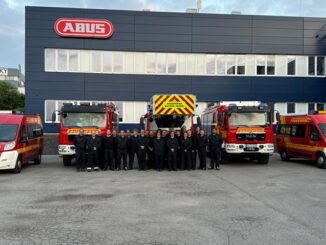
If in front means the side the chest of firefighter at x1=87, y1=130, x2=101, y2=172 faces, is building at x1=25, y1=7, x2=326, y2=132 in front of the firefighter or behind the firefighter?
behind

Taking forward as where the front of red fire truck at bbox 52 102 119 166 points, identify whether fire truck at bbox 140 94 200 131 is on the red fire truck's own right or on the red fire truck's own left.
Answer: on the red fire truck's own left

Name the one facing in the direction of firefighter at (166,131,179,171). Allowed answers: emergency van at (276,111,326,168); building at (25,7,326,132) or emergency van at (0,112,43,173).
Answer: the building

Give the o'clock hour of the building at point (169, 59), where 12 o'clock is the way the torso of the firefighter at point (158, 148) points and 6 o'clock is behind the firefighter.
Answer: The building is roughly at 6 o'clock from the firefighter.

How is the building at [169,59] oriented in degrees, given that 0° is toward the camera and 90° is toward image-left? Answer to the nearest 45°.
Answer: approximately 0°

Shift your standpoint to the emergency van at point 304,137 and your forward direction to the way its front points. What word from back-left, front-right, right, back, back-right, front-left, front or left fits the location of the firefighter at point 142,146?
right

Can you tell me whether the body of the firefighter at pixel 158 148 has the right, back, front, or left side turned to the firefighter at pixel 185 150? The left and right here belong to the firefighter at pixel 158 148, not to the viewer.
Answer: left

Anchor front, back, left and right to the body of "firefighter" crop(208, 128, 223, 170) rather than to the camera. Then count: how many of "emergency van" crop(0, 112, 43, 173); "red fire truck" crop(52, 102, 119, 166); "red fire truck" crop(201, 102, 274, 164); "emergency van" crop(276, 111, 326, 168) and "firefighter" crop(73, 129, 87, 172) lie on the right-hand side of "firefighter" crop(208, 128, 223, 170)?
3

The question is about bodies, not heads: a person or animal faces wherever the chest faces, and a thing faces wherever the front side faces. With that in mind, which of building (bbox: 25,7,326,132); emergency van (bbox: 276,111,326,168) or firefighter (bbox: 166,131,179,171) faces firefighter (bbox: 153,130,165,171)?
the building

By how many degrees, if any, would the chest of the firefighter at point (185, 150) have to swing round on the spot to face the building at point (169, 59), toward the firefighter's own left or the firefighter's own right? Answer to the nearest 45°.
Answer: approximately 180°

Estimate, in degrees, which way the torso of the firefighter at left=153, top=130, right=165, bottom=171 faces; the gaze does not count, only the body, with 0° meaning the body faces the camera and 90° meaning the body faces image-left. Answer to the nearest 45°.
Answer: approximately 0°

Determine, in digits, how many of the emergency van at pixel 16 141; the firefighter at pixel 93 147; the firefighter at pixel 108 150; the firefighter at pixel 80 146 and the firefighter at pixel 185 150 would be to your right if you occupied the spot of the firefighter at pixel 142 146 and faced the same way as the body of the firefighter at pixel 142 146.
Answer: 4
